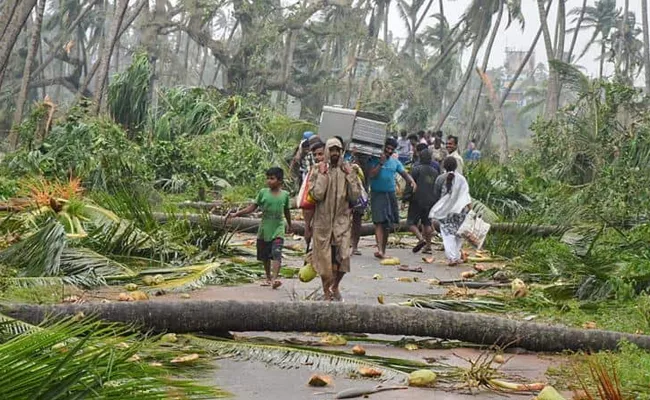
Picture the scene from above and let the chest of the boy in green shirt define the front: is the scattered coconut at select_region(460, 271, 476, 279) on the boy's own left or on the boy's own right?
on the boy's own left

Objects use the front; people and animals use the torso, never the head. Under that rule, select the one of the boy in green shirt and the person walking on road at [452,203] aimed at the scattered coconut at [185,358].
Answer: the boy in green shirt

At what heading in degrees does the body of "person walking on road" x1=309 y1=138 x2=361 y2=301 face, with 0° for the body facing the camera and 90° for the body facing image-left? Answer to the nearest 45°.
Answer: approximately 0°

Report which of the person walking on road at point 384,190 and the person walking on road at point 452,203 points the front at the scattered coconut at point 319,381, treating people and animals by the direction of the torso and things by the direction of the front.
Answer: the person walking on road at point 384,190

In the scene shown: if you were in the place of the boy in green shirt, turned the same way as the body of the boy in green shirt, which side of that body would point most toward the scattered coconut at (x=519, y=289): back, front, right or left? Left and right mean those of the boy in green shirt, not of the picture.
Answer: left
